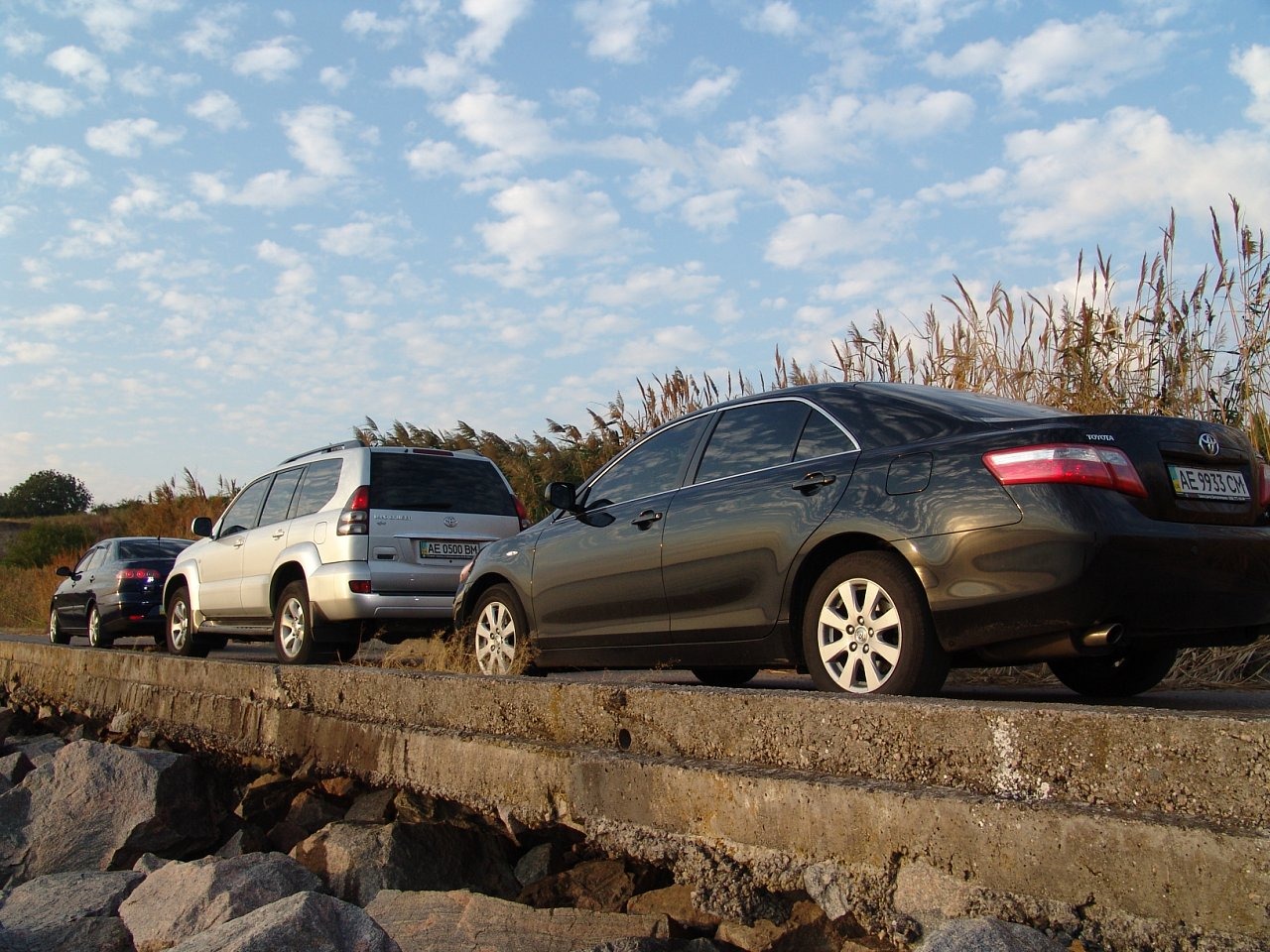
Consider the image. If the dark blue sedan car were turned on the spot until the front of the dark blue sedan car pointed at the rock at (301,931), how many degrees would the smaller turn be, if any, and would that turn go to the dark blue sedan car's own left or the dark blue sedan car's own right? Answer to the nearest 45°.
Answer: approximately 135° to the dark blue sedan car's own left

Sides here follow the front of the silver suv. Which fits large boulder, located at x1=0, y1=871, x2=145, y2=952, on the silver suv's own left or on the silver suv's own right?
on the silver suv's own left

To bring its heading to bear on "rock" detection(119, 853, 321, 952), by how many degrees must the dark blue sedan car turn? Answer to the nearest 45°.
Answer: approximately 135° to its left

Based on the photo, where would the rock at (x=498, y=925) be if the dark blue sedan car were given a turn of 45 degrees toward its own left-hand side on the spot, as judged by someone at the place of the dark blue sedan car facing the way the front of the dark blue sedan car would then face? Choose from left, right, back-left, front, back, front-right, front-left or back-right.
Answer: left

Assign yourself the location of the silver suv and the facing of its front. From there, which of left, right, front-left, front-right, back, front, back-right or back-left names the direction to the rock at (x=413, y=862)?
back-left

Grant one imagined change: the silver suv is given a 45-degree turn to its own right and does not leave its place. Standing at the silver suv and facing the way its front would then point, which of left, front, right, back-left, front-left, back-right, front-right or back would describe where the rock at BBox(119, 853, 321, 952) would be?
back

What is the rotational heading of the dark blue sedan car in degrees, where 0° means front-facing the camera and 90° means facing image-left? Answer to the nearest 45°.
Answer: approximately 135°

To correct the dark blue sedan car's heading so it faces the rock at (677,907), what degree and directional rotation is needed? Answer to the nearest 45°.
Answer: approximately 135° to its left

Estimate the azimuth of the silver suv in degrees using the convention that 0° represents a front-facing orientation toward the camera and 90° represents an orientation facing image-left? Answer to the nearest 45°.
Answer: approximately 135°

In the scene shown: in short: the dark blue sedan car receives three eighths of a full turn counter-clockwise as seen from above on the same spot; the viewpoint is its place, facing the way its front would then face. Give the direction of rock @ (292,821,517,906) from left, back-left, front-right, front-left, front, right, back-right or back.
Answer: front

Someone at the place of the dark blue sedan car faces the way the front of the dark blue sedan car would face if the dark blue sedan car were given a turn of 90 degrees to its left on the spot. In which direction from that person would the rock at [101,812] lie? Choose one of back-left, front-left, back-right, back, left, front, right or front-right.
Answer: front-left
